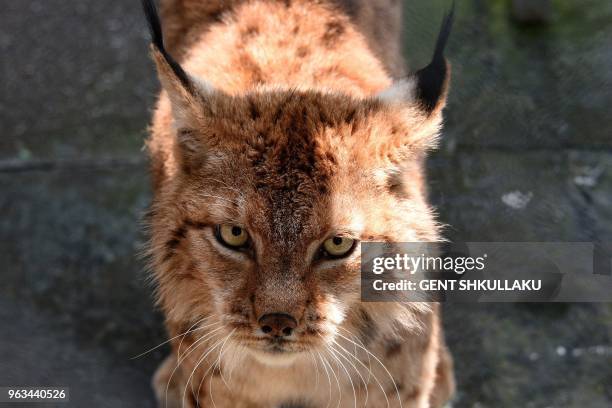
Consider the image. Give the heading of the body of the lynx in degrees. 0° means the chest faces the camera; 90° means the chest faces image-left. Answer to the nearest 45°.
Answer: approximately 0°
